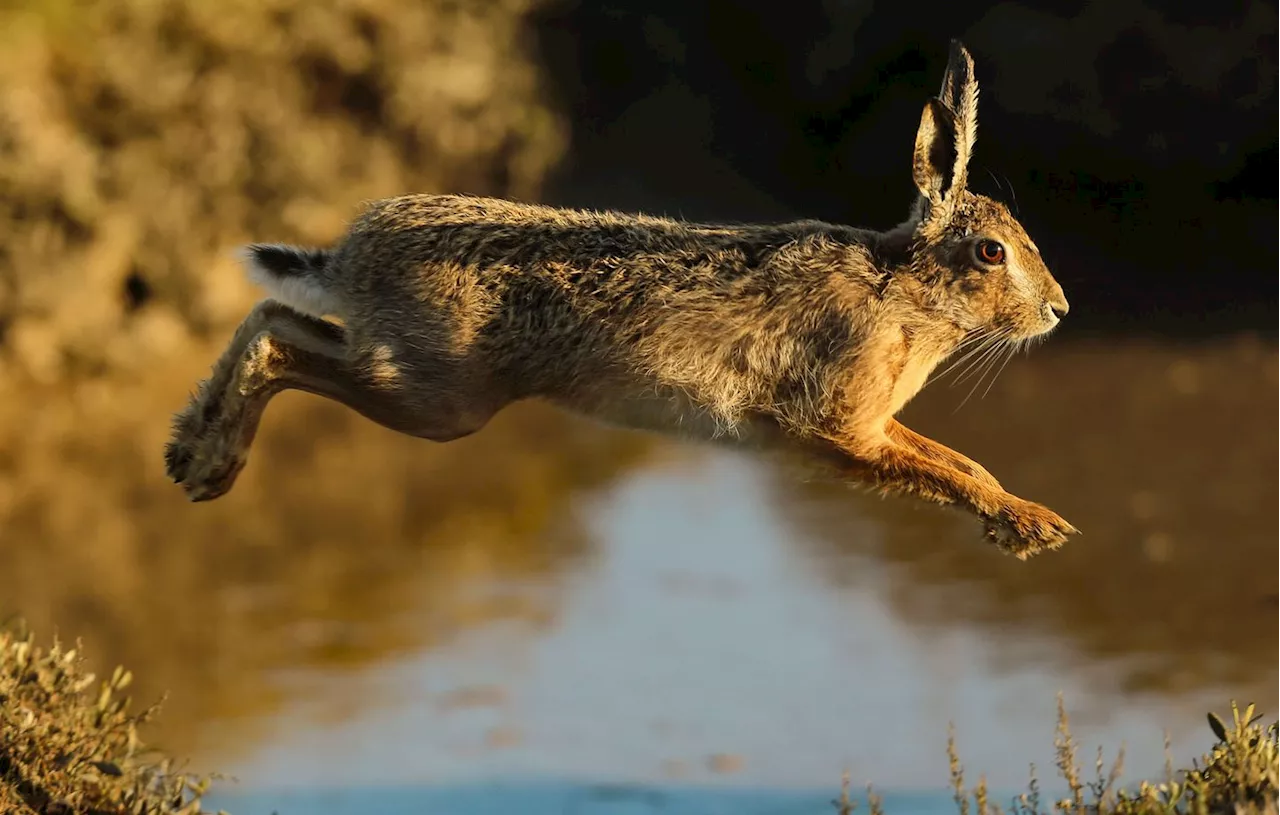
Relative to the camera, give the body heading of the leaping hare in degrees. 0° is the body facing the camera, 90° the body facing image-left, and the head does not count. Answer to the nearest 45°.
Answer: approximately 270°
